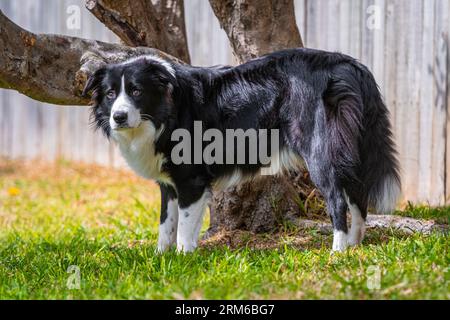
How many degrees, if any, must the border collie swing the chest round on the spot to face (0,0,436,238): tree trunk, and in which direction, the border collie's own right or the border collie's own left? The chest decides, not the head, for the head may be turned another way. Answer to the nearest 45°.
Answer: approximately 45° to the border collie's own right

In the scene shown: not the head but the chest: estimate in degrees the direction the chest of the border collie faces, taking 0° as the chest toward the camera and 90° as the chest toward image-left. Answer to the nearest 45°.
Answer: approximately 90°
